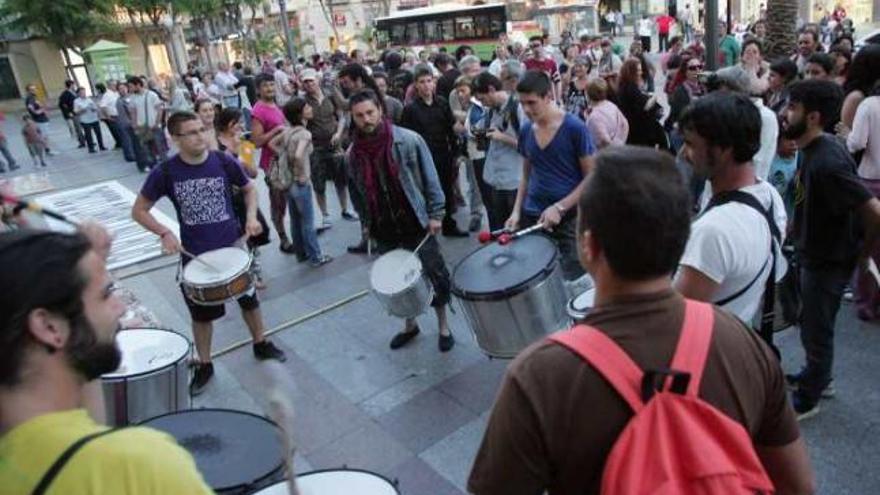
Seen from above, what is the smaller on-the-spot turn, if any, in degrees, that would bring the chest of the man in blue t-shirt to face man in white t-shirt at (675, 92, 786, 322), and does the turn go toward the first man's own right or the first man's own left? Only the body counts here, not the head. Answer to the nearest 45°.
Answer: approximately 45° to the first man's own left

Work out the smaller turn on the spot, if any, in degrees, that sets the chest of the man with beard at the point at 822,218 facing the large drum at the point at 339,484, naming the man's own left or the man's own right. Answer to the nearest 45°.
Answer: approximately 45° to the man's own left

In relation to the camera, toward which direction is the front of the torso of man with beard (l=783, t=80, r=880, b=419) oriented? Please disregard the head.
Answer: to the viewer's left

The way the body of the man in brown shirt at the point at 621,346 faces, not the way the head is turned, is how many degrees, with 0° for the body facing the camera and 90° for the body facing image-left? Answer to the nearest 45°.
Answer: approximately 180°

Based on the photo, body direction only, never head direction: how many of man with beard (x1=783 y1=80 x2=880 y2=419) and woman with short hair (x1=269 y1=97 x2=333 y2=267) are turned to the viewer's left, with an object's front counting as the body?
1

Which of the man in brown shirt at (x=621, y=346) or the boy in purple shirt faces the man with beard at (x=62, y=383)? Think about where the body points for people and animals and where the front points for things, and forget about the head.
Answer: the boy in purple shirt

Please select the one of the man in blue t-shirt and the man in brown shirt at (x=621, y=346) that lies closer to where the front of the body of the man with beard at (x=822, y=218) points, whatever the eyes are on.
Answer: the man in blue t-shirt

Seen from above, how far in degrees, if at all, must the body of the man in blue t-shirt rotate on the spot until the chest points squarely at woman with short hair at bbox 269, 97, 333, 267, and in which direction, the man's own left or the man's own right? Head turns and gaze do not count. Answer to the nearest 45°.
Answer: approximately 90° to the man's own right

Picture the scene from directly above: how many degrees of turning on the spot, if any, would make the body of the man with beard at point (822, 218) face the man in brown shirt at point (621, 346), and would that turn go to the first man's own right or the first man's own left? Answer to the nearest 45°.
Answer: approximately 90° to the first man's own left

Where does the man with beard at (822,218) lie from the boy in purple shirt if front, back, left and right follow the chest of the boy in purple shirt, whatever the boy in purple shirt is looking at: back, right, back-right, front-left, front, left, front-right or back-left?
front-left
